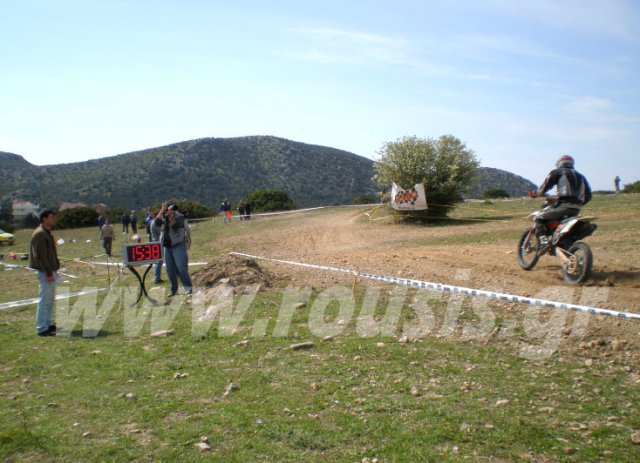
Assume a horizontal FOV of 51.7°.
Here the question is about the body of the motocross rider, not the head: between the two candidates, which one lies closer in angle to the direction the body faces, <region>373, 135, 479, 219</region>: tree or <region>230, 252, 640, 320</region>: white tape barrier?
the tree

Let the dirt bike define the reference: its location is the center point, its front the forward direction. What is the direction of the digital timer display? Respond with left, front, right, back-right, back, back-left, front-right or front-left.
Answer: front-left

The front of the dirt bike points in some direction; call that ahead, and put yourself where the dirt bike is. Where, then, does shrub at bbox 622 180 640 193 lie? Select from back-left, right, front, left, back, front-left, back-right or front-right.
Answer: front-right

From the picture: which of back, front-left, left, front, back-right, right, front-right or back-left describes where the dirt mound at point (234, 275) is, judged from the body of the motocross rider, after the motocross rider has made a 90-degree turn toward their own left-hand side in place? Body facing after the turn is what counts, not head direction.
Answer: front-right

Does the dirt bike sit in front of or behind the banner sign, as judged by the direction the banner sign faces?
in front

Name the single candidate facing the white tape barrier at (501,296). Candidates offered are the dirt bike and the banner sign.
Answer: the banner sign

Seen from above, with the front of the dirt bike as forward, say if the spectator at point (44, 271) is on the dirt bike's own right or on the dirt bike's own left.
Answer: on the dirt bike's own left

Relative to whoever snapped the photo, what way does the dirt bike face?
facing away from the viewer and to the left of the viewer

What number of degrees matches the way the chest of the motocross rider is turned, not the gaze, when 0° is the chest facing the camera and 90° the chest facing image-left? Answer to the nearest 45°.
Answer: approximately 135°

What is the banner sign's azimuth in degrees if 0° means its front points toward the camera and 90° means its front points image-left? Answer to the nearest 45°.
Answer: approximately 0°
